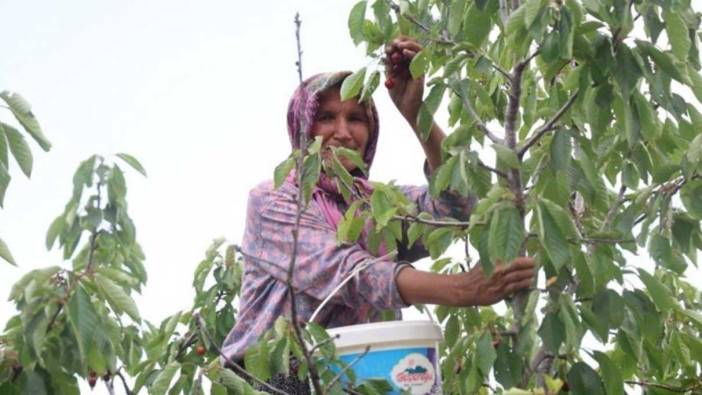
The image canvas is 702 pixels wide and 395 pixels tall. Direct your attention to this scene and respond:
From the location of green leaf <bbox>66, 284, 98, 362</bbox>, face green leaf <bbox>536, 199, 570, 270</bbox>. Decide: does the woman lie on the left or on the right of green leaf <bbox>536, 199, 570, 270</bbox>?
left

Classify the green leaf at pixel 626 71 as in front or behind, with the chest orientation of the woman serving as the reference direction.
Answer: in front

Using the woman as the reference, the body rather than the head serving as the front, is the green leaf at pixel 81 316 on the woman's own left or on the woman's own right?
on the woman's own right

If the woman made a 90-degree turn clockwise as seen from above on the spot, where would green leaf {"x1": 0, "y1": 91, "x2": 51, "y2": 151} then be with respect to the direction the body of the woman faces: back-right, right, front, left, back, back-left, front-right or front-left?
front

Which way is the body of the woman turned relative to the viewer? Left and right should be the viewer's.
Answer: facing the viewer and to the right of the viewer

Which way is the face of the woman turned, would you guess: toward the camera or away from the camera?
toward the camera
